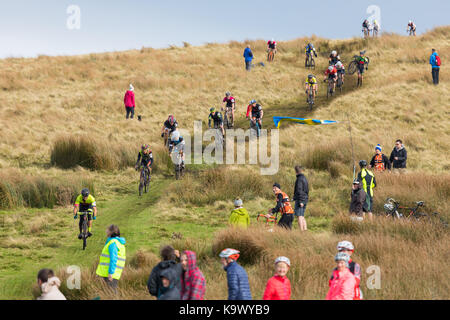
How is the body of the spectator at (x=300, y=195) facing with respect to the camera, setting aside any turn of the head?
to the viewer's left

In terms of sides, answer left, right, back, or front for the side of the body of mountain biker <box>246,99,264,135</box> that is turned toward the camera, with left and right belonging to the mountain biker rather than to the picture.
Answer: front

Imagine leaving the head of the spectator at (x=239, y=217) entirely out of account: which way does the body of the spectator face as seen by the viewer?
away from the camera

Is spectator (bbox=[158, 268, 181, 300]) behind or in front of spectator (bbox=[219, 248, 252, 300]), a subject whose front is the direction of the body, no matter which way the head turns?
in front

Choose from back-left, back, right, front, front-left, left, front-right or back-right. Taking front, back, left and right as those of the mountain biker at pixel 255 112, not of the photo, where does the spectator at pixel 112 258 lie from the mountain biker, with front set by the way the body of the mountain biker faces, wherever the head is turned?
front

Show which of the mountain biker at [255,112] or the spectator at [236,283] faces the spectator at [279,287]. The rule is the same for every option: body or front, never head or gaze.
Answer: the mountain biker

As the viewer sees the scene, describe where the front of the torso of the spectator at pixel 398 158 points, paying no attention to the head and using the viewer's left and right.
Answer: facing the viewer and to the left of the viewer

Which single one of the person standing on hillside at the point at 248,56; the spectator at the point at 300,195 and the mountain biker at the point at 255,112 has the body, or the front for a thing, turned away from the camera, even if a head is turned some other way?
the person standing on hillside

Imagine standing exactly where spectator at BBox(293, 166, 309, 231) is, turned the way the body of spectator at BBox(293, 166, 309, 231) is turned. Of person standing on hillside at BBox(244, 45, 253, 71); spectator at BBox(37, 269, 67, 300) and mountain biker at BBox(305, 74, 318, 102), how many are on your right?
2

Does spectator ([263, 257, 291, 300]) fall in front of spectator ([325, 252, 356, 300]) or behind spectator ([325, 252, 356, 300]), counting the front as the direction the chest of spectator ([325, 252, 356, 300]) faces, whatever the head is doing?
in front

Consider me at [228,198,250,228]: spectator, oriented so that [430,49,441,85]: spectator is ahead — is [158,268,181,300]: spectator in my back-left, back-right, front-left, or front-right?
back-right
